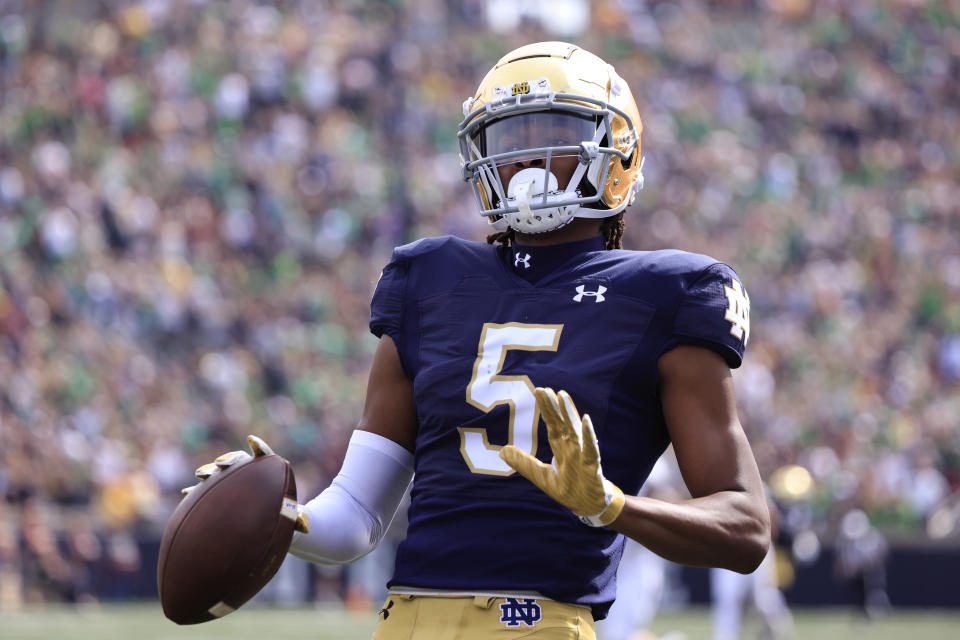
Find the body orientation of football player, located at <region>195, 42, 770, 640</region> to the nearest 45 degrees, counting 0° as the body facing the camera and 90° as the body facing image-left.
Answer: approximately 0°

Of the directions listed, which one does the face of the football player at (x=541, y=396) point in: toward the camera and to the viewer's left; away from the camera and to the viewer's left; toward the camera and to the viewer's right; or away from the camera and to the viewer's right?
toward the camera and to the viewer's left
